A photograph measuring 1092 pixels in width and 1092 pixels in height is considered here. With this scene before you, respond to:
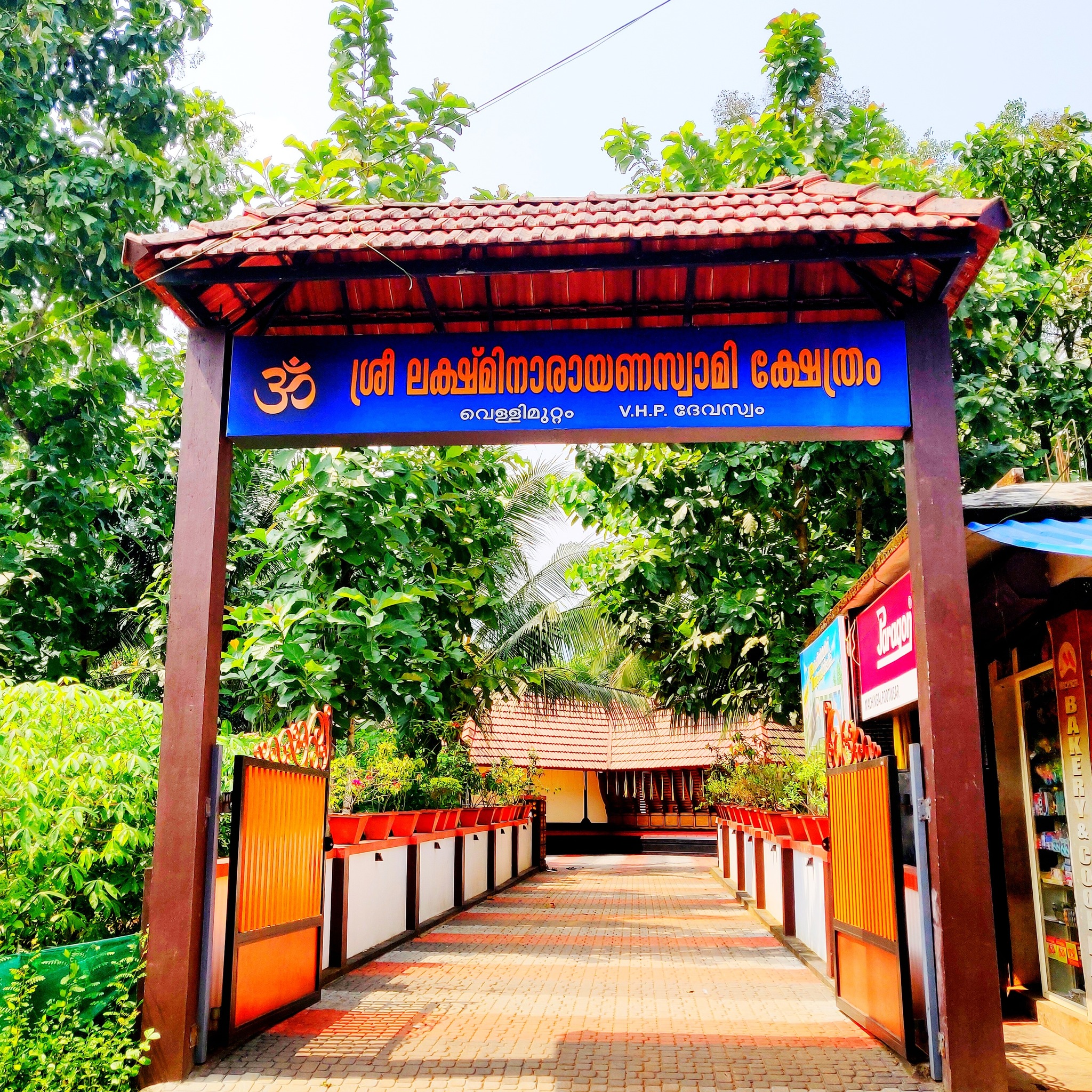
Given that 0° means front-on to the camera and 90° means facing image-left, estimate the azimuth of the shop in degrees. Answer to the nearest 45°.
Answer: approximately 45°

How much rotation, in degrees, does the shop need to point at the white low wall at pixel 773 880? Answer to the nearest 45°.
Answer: approximately 90° to its right

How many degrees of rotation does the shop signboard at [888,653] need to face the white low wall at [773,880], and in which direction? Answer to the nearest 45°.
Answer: approximately 135° to its right

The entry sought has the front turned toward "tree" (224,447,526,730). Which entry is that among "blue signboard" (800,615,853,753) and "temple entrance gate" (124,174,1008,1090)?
the blue signboard

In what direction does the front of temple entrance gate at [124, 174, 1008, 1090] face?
toward the camera

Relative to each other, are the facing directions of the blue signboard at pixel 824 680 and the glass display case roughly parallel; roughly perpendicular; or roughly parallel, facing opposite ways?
roughly parallel

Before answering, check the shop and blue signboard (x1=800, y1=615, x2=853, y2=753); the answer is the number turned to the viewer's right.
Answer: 0

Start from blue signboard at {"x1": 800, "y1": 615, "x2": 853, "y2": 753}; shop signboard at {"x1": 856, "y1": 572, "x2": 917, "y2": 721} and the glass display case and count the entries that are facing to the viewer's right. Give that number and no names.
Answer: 0

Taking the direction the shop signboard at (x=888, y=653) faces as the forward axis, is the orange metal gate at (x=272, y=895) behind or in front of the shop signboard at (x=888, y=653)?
in front

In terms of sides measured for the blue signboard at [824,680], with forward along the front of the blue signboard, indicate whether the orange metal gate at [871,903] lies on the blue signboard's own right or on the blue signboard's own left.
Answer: on the blue signboard's own left

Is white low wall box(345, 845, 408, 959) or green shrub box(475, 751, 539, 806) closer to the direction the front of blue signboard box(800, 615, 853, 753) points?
the white low wall

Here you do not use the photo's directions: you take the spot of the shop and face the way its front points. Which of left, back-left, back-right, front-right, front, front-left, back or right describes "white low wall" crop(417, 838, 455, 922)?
right

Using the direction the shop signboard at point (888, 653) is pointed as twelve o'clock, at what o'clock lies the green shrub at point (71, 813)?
The green shrub is roughly at 12 o'clock from the shop signboard.

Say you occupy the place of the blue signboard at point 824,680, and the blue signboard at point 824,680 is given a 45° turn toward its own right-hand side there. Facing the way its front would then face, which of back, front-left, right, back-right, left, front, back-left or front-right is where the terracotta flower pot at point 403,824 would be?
front

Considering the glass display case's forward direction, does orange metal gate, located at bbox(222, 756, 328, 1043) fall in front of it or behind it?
in front

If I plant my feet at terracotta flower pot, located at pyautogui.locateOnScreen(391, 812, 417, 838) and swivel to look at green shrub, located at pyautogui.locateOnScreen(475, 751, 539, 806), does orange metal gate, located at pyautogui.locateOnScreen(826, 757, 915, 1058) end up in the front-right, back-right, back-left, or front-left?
back-right

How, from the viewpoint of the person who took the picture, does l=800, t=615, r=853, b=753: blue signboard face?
facing the viewer and to the left of the viewer
